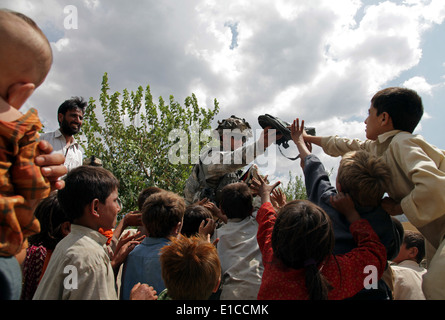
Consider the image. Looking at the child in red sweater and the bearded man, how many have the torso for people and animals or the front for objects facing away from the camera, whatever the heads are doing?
1

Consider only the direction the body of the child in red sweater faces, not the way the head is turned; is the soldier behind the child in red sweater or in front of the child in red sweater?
in front

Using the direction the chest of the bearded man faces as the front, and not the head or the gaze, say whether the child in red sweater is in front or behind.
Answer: in front

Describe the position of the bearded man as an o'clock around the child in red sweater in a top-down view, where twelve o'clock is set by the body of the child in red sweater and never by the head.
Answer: The bearded man is roughly at 10 o'clock from the child in red sweater.

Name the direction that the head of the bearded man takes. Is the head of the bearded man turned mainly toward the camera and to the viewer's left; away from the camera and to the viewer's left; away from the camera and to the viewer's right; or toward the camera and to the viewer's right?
toward the camera and to the viewer's right

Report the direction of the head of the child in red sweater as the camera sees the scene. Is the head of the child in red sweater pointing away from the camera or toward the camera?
away from the camera

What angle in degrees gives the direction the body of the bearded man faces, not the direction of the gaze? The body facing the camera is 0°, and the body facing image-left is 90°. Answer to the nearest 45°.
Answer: approximately 315°

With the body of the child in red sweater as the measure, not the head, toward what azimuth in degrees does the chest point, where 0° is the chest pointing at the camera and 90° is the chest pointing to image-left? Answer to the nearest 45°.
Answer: approximately 180°

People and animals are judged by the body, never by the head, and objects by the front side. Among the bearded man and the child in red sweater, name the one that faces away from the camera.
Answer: the child in red sweater

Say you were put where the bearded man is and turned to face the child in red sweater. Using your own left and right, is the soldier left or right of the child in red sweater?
left

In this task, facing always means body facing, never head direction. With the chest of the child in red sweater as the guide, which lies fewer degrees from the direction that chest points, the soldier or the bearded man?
the soldier
